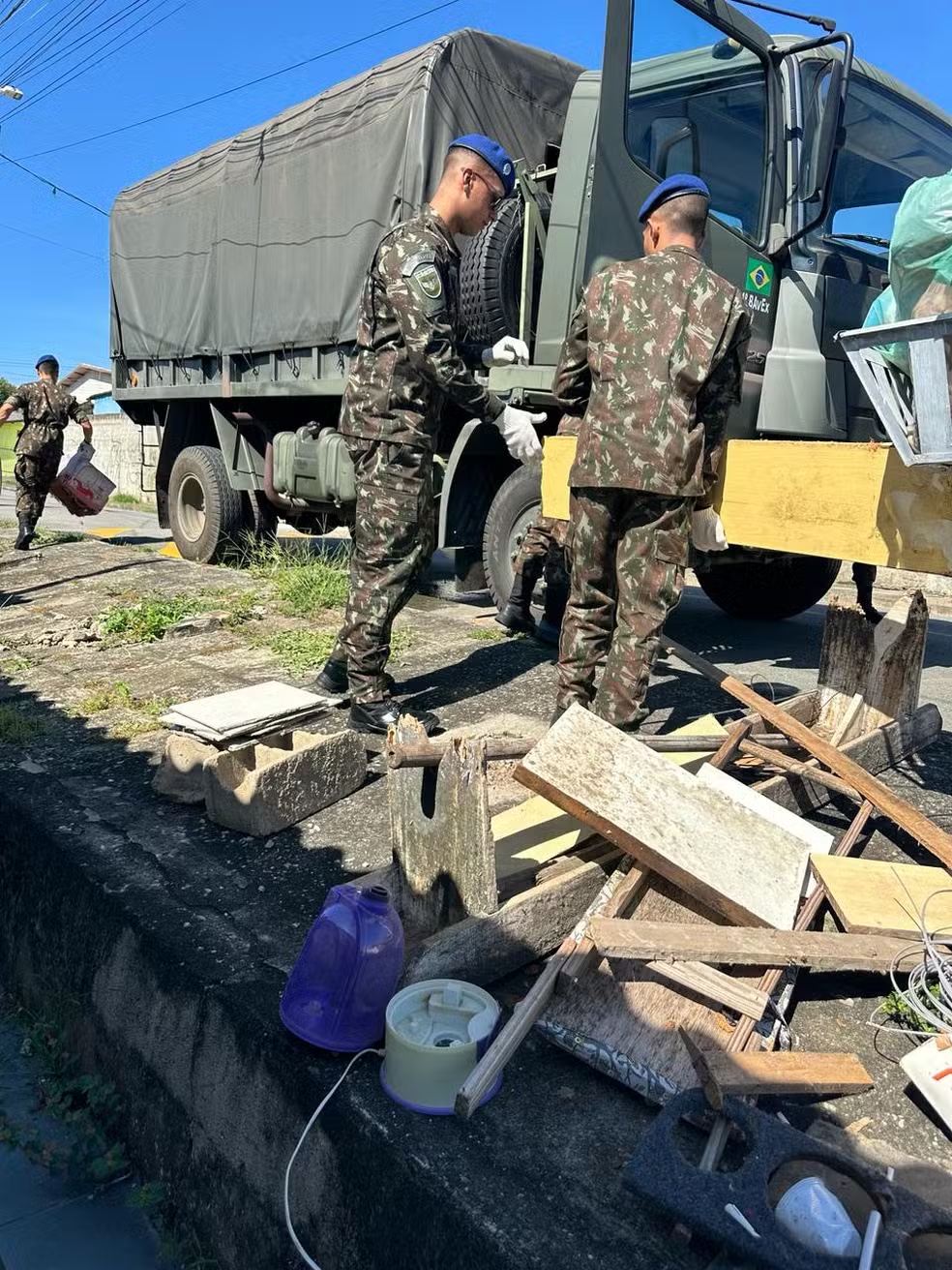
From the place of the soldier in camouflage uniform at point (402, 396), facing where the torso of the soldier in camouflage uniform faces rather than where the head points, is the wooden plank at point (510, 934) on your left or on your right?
on your right

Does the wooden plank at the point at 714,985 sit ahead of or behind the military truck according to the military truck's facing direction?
ahead

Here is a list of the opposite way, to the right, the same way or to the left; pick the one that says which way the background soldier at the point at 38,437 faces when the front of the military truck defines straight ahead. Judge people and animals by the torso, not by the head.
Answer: the opposite way

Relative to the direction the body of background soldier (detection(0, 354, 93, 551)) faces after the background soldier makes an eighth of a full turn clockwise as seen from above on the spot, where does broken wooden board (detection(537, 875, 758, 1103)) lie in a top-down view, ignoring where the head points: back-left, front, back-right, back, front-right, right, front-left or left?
back-right

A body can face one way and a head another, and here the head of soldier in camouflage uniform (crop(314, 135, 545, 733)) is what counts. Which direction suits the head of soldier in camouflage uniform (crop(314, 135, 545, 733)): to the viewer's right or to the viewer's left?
to the viewer's right

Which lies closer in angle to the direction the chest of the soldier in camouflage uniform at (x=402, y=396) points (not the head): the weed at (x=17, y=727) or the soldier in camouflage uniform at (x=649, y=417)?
the soldier in camouflage uniform

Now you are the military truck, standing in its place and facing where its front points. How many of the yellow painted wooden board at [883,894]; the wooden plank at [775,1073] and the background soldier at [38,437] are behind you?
1

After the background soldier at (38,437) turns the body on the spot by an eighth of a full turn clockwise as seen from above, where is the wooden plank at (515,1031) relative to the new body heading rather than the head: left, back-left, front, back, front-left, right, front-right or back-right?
back-right

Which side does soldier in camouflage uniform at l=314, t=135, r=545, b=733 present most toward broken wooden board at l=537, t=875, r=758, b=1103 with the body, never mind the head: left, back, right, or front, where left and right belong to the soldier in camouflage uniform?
right

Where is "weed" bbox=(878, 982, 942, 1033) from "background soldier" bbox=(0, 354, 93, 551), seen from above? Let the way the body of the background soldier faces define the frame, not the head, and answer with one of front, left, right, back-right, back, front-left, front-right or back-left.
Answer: back

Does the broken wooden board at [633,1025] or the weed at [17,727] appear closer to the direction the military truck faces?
the broken wooden board

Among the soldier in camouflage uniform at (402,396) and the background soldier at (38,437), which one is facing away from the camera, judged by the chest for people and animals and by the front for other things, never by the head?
the background soldier

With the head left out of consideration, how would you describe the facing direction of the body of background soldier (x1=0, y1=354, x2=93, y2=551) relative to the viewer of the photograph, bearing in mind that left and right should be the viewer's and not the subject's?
facing away from the viewer

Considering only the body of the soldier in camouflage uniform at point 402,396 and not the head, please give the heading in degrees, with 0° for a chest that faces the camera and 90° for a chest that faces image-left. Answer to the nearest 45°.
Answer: approximately 270°

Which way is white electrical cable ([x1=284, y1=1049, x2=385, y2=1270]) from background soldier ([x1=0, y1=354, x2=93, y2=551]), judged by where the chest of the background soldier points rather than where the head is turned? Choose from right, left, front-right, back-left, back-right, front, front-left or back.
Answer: back
